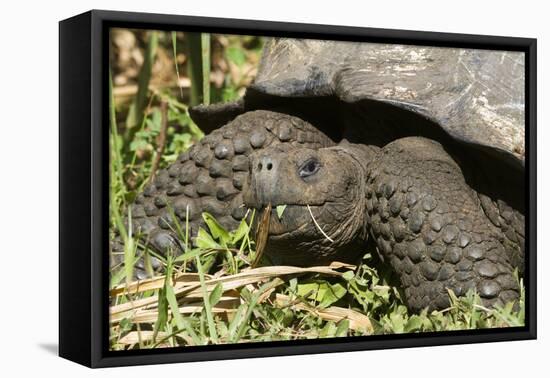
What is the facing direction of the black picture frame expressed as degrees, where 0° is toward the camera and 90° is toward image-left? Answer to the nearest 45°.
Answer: approximately 315°
